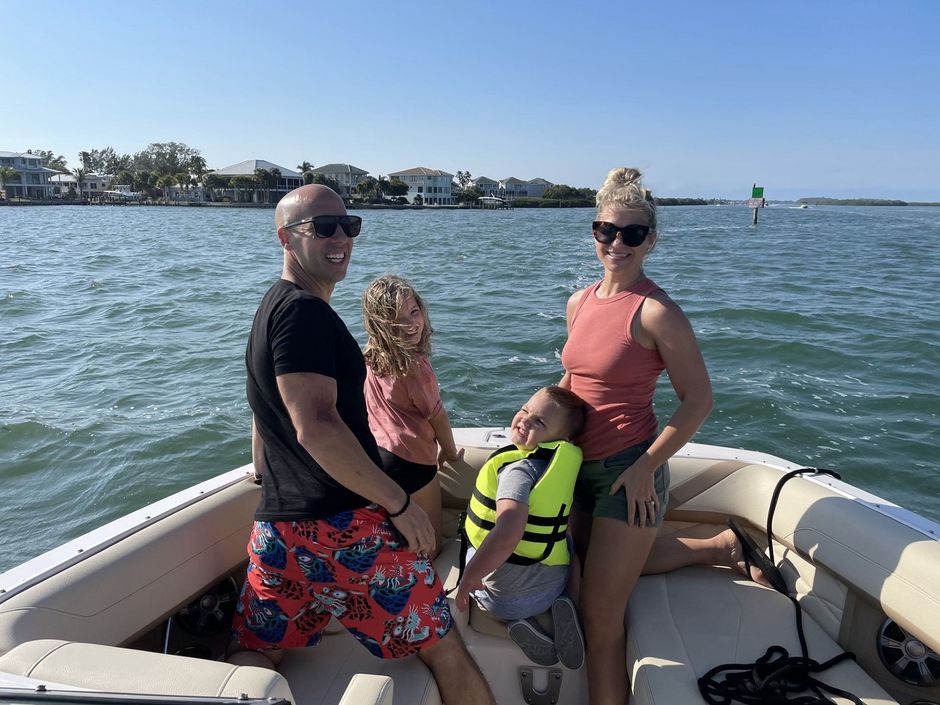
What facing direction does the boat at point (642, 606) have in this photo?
away from the camera

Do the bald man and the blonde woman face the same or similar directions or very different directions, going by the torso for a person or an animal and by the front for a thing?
very different directions

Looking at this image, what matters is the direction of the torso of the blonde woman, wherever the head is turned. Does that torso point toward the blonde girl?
no

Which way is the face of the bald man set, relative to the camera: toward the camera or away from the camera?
toward the camera

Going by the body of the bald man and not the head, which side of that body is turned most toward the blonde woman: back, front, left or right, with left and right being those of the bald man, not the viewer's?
front

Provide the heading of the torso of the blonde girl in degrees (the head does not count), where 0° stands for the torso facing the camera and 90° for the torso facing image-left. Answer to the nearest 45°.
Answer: approximately 225°

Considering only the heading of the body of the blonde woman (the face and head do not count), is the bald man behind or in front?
in front
